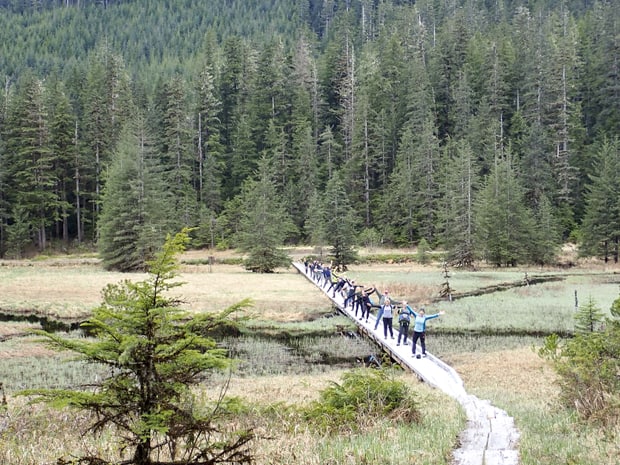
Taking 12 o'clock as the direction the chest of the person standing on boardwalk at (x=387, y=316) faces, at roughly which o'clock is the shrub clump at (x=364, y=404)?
The shrub clump is roughly at 12 o'clock from the person standing on boardwalk.

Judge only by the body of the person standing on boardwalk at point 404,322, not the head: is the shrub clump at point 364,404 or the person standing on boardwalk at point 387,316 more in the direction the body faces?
the shrub clump

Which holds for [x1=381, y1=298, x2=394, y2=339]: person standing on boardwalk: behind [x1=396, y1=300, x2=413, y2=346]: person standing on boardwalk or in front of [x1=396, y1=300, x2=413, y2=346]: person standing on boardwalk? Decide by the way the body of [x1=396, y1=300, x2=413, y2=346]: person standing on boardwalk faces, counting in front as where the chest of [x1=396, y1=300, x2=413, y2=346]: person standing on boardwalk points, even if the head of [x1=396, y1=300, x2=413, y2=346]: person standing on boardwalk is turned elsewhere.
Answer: behind

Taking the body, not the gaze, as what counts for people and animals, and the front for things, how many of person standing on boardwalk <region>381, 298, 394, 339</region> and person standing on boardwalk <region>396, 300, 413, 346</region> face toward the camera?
2

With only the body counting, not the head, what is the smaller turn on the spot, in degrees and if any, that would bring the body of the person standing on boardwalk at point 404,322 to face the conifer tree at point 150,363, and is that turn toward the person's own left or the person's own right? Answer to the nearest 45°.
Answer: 0° — they already face it

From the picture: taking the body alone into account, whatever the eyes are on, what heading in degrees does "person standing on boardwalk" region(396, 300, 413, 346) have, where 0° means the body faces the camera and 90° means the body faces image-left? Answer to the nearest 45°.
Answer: approximately 0°

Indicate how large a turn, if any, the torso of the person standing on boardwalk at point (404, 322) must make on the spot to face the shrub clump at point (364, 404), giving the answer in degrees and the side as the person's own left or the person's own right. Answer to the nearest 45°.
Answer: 0° — they already face it
